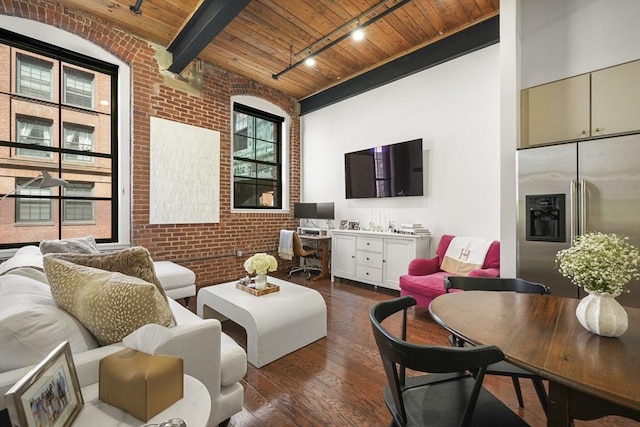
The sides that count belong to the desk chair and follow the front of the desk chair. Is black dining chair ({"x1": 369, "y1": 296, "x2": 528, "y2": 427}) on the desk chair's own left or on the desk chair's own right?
on the desk chair's own right

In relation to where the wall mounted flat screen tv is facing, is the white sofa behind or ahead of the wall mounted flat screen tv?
ahead

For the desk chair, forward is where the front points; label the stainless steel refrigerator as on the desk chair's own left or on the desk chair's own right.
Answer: on the desk chair's own right

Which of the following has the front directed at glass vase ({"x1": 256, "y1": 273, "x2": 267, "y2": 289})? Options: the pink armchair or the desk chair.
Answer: the pink armchair

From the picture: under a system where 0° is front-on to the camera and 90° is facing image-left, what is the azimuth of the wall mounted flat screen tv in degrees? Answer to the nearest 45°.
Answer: approximately 45°

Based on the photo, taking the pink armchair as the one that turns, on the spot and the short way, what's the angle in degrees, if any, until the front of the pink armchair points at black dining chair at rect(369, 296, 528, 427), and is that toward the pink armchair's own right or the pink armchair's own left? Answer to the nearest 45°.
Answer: approximately 45° to the pink armchair's own left

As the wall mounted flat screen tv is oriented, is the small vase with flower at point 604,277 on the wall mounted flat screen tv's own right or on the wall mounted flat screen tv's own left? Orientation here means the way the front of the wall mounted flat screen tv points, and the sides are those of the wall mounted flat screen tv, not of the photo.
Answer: on the wall mounted flat screen tv's own left

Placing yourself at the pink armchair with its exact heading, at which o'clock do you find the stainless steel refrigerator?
The stainless steel refrigerator is roughly at 8 o'clock from the pink armchair.

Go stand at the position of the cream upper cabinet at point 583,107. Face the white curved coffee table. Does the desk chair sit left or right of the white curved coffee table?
right

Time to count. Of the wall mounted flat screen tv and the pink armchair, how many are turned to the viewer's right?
0

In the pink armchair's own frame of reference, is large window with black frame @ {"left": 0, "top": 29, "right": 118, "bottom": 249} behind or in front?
in front
